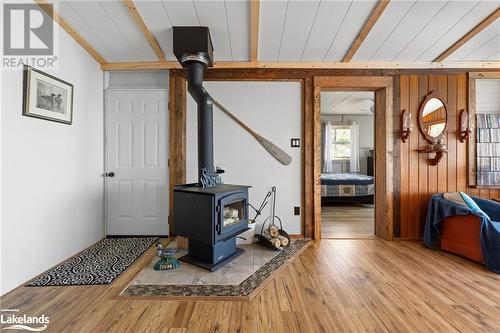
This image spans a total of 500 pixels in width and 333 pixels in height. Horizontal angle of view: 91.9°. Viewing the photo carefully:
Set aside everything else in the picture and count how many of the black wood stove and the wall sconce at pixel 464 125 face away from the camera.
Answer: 0

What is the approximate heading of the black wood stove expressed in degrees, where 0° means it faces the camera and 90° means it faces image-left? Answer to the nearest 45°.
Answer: approximately 315°

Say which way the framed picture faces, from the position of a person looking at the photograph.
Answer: facing the viewer and to the right of the viewer

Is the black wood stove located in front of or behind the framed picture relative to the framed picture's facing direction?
in front

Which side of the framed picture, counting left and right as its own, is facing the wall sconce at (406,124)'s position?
front

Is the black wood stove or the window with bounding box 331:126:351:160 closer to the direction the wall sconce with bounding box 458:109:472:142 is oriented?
the black wood stove

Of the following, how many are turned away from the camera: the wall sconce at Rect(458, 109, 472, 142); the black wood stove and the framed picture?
0

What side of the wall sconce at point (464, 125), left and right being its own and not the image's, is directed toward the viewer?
front

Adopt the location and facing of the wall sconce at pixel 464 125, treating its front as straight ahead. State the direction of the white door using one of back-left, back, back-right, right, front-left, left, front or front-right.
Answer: front-right

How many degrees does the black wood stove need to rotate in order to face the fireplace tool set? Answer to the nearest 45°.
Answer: approximately 90° to its left

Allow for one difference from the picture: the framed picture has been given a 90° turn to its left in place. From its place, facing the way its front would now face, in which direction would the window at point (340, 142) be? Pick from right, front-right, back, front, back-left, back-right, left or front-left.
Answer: front-right

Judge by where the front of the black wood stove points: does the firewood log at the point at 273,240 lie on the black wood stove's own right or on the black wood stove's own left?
on the black wood stove's own left

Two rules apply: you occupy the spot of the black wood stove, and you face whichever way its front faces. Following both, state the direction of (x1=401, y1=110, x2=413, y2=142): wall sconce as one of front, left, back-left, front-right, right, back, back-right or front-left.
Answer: front-left

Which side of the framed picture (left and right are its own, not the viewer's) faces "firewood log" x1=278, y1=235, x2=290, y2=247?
front
